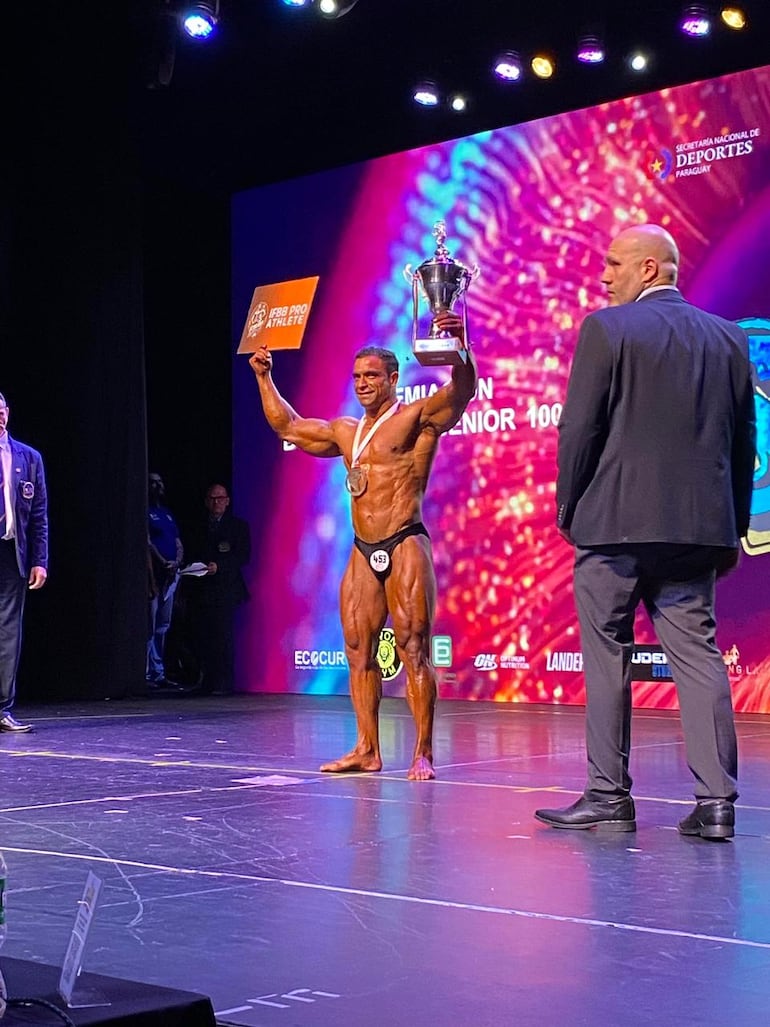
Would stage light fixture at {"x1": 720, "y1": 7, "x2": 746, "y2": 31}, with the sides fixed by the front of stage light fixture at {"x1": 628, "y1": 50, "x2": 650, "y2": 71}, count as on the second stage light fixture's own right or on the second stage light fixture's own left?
on the second stage light fixture's own left

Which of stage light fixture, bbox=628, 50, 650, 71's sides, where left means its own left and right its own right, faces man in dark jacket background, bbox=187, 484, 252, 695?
right

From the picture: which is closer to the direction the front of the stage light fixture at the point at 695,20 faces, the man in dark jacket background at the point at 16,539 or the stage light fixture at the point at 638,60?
the man in dark jacket background

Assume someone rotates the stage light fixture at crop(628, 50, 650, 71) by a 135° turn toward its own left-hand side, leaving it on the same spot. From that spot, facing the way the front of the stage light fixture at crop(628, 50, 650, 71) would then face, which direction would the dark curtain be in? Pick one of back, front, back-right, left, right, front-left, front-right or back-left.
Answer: back-left

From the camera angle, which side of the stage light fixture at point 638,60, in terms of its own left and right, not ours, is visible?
front

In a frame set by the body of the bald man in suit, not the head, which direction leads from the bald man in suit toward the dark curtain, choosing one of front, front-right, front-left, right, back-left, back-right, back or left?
front

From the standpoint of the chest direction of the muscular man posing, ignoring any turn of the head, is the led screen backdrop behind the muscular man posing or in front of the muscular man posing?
behind

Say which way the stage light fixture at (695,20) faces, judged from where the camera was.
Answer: facing the viewer

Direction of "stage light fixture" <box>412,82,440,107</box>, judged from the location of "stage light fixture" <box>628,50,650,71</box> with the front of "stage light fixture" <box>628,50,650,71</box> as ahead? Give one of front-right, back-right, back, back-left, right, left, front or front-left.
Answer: right

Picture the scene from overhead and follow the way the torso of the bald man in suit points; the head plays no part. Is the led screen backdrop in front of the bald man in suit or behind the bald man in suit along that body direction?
in front

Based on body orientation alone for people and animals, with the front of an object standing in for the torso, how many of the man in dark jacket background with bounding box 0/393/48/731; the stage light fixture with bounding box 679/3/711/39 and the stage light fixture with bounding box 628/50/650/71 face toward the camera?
3

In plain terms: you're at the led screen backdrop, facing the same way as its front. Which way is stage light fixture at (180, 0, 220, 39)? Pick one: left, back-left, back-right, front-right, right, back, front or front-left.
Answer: front

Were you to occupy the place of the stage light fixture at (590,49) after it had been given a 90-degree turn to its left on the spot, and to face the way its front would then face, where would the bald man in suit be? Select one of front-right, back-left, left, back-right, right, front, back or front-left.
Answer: right

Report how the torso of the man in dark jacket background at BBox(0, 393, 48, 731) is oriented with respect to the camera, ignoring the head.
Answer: toward the camera
